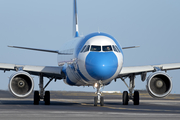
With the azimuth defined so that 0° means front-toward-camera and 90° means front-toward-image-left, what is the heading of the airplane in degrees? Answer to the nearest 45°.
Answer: approximately 0°
